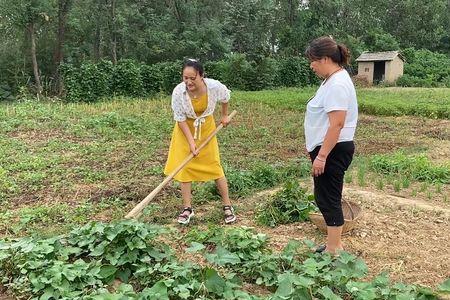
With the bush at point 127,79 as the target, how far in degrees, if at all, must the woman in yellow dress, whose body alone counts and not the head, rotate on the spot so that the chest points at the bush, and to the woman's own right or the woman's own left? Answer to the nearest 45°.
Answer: approximately 180°

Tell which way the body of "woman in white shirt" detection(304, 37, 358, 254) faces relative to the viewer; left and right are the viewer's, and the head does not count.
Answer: facing to the left of the viewer

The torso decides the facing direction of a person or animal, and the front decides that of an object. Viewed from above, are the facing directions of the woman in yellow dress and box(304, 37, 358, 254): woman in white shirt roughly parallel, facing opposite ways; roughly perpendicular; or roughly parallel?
roughly perpendicular

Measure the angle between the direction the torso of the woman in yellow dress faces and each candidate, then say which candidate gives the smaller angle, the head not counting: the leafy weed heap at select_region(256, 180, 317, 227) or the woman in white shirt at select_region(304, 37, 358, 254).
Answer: the woman in white shirt

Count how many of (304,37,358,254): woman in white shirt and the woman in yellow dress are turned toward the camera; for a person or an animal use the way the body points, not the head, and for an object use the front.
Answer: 1

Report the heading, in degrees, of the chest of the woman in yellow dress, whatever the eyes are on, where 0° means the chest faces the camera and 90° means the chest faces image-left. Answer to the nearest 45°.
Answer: approximately 0°

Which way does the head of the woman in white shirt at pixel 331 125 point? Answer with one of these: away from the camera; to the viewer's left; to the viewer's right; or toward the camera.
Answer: to the viewer's left

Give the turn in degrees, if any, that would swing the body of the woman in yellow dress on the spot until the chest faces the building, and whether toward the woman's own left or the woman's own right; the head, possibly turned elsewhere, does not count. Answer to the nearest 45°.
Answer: approximately 135° to the woman's own left
